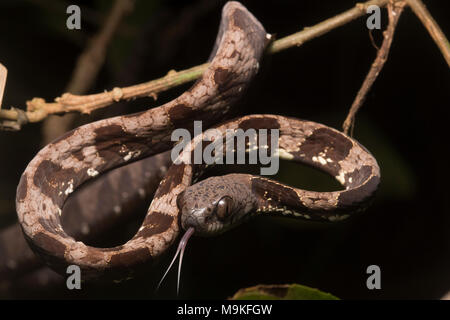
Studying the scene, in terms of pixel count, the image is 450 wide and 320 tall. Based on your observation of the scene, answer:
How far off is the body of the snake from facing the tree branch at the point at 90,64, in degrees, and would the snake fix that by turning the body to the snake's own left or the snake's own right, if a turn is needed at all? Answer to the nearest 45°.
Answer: approximately 90° to the snake's own right

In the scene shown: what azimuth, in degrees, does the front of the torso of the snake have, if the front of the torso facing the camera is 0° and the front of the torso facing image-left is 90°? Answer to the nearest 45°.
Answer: approximately 45°

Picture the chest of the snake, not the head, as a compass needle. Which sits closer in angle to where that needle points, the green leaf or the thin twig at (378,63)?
the green leaf

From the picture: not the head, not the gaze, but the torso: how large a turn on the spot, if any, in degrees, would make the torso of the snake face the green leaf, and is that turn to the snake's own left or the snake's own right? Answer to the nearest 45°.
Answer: approximately 90° to the snake's own left
